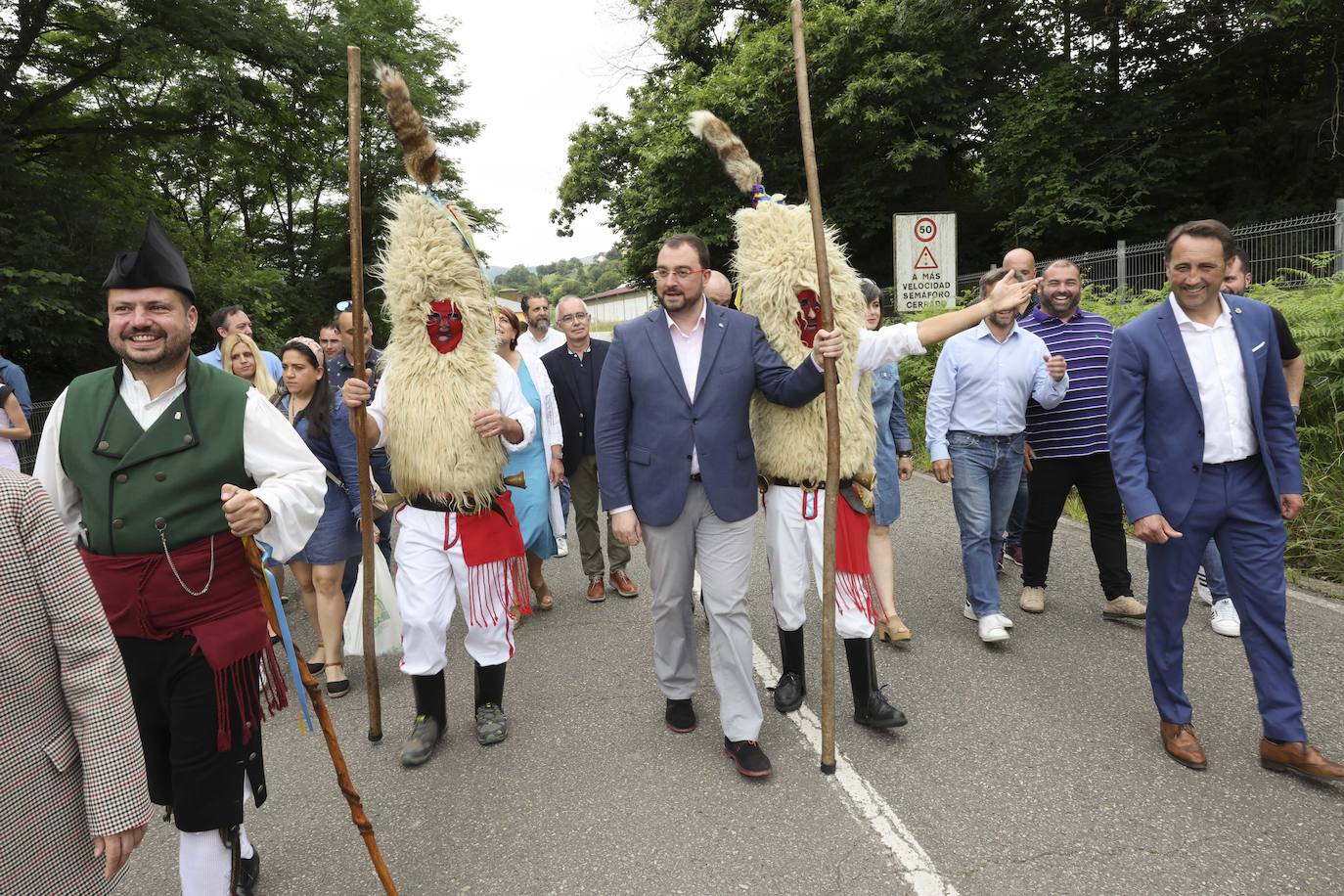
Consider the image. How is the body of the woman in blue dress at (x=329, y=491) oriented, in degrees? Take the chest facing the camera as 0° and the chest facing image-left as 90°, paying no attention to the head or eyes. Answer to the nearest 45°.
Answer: approximately 45°

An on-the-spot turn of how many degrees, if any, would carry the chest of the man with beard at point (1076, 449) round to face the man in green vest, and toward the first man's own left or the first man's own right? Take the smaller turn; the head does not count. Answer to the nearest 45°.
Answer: approximately 45° to the first man's own right

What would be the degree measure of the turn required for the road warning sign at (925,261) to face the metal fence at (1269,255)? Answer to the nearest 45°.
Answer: approximately 90° to its left

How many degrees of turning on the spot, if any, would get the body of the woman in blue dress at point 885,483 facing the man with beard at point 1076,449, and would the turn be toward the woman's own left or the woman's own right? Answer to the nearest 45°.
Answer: approximately 90° to the woman's own left

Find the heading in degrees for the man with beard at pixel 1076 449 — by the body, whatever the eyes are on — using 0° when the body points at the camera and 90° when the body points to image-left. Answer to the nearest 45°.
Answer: approximately 0°

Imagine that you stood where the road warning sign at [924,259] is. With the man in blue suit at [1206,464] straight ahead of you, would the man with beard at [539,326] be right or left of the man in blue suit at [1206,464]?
right

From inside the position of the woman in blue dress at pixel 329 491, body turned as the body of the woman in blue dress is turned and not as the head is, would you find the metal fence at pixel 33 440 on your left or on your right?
on your right

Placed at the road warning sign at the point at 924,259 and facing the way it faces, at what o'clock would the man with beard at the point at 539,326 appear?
The man with beard is roughly at 1 o'clock from the road warning sign.
